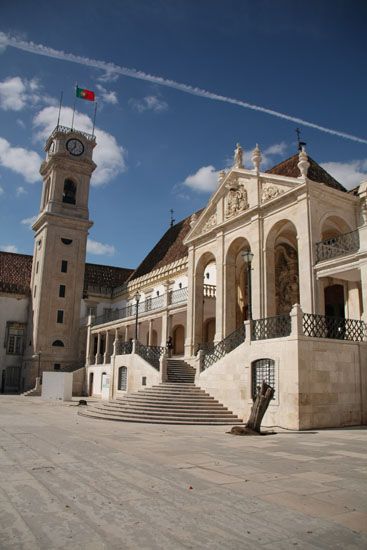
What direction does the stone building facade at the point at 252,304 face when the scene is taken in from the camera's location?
facing the viewer and to the left of the viewer

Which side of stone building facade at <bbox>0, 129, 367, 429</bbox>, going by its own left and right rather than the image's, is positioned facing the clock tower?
right
